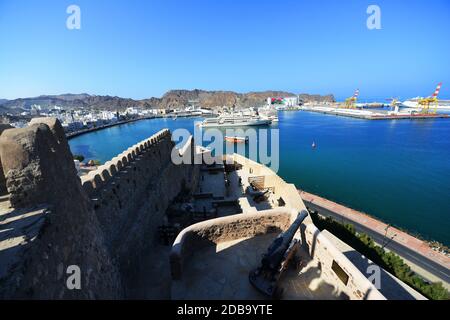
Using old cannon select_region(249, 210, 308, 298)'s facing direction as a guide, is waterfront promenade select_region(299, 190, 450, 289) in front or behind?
in front

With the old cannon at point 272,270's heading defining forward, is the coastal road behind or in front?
in front

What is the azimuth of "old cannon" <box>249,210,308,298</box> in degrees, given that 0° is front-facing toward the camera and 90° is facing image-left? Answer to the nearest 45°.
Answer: approximately 225°
